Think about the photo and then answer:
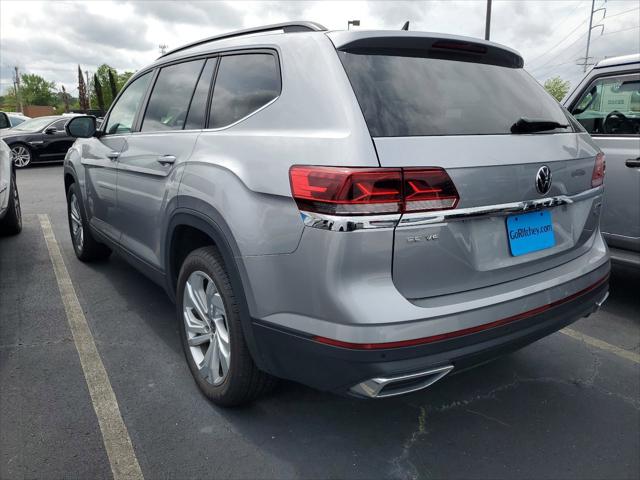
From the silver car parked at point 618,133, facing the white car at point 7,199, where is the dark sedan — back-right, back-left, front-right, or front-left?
front-right

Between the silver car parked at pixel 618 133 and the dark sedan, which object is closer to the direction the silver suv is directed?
the dark sedan

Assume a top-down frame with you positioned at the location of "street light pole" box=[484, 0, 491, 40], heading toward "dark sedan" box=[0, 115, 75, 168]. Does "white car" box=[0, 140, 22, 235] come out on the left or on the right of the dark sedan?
left

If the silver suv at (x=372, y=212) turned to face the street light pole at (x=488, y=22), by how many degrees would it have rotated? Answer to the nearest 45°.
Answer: approximately 45° to its right

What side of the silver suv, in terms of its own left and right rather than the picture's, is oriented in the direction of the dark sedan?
front

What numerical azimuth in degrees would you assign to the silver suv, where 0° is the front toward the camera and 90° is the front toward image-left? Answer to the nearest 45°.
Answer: approximately 135°

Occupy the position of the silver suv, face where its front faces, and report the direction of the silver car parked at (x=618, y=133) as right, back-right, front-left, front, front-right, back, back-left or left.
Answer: right
